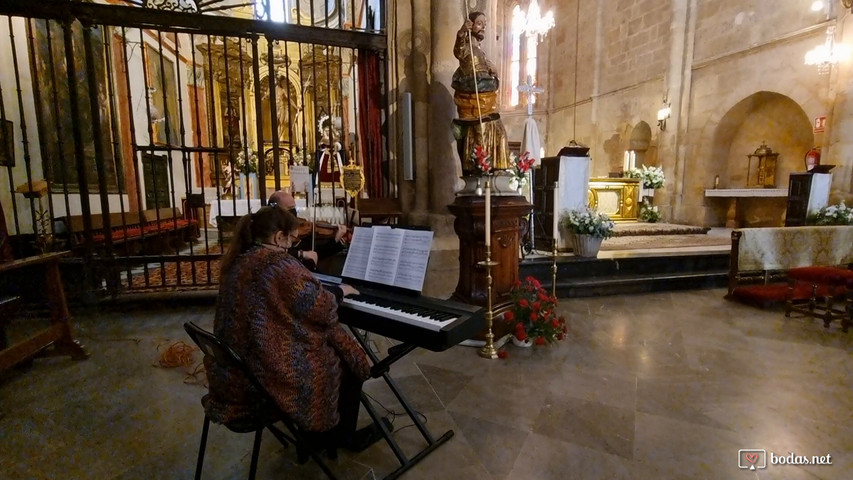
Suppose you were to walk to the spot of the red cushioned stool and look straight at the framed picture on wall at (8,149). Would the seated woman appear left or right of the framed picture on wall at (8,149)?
left

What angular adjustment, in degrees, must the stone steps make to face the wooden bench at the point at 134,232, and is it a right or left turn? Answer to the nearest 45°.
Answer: approximately 90° to its right

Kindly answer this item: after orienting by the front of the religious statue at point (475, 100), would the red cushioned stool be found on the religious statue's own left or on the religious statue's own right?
on the religious statue's own left

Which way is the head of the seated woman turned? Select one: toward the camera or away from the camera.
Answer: away from the camera

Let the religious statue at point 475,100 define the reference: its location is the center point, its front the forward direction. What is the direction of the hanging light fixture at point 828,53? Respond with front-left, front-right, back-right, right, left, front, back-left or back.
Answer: left

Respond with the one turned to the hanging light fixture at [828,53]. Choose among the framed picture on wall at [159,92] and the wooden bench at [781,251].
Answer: the framed picture on wall

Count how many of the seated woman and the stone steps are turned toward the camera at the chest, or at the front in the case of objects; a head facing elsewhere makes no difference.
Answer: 1

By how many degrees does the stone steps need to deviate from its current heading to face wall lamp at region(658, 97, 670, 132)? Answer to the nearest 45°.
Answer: approximately 180°

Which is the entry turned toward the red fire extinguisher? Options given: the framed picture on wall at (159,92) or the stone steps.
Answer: the framed picture on wall

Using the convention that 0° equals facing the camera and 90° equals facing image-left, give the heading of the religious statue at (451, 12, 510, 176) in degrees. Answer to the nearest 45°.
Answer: approximately 315°

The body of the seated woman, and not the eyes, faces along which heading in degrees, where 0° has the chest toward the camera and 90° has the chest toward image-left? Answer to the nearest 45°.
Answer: approximately 225°
